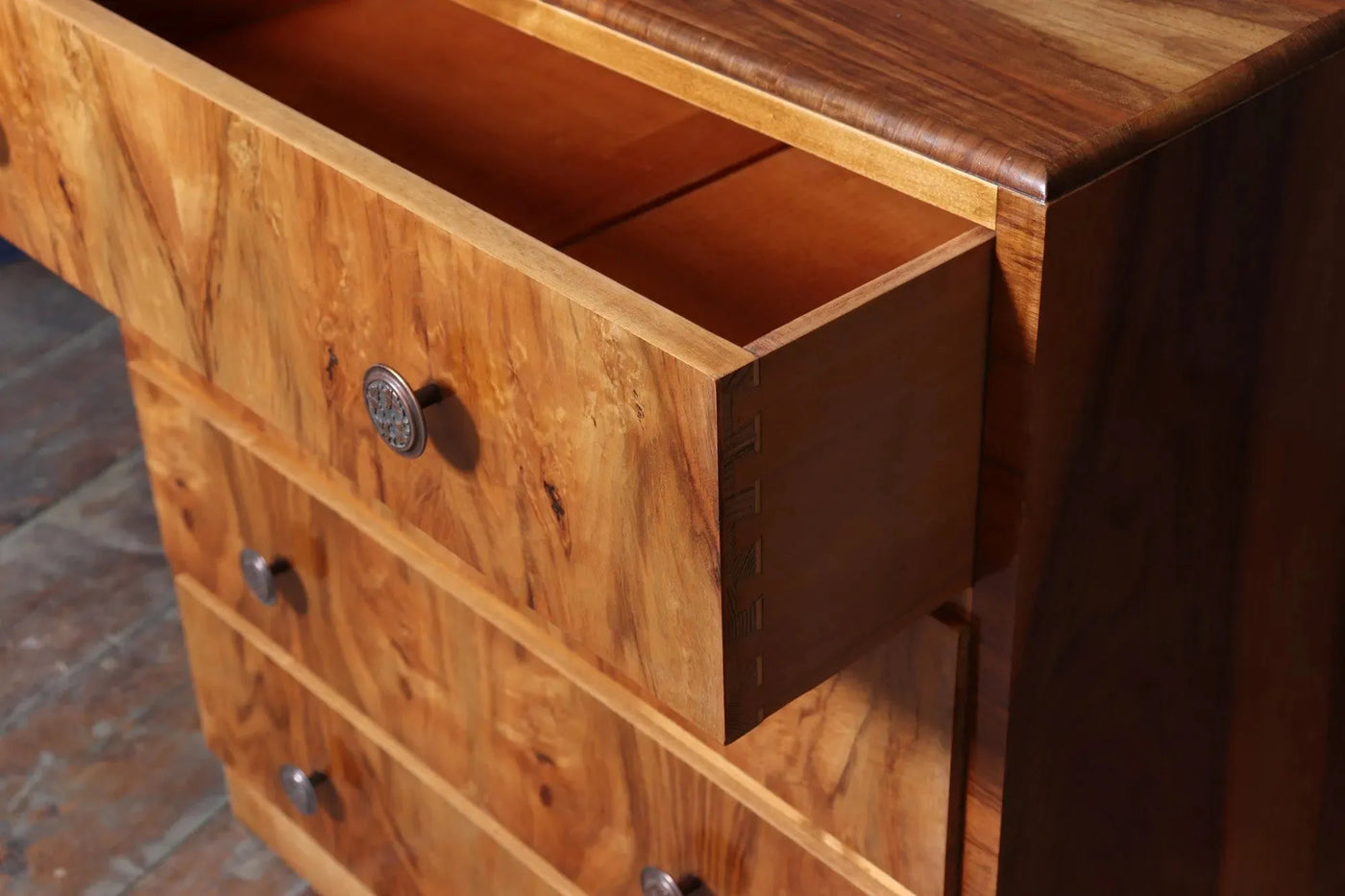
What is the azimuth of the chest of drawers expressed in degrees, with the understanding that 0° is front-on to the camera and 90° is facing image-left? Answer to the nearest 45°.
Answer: approximately 45°
